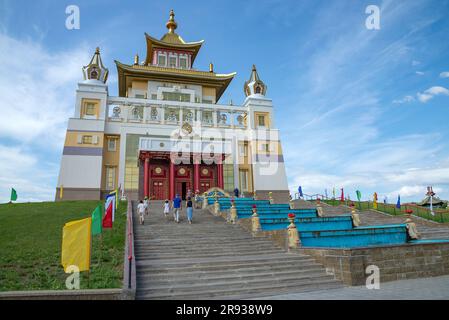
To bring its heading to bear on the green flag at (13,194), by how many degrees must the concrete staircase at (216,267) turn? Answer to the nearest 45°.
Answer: approximately 135° to its right

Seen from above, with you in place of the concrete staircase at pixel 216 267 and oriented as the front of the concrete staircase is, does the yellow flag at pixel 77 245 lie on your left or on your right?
on your right

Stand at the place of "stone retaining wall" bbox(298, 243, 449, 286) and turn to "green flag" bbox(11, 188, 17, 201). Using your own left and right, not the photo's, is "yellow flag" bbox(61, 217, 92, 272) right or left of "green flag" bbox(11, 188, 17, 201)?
left

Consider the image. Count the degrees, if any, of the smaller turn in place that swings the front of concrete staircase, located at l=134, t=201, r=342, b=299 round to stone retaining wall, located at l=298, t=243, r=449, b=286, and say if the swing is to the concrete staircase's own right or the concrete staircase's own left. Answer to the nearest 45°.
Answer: approximately 90° to the concrete staircase's own left

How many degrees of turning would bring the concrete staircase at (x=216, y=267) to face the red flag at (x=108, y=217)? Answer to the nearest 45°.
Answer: approximately 135° to its right

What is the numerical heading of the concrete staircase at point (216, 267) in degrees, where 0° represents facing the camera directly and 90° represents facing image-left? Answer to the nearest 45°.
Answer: approximately 0°

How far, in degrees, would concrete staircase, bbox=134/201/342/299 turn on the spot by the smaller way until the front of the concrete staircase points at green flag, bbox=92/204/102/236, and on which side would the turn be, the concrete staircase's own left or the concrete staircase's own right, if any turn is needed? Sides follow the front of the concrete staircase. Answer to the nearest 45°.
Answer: approximately 90° to the concrete staircase's own right

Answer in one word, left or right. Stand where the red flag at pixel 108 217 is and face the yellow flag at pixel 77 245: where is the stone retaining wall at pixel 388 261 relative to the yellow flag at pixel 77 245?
left
